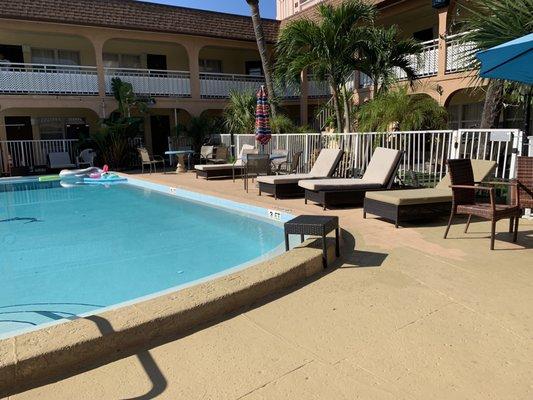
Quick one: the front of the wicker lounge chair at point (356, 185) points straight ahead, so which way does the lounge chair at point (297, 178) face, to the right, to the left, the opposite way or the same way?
the same way

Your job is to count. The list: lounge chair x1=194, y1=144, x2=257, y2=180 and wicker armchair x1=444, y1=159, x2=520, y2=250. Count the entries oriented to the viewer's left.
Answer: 1

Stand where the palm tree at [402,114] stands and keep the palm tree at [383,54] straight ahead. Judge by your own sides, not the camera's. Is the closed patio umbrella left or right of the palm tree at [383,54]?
left

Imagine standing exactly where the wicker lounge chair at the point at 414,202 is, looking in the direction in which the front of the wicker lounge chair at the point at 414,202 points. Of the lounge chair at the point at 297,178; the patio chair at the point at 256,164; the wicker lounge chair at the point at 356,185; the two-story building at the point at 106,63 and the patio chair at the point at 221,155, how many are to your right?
5

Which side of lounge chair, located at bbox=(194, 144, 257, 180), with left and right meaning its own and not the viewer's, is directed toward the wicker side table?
left

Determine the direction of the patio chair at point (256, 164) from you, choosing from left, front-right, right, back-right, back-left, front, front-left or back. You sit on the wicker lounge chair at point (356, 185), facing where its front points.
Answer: right

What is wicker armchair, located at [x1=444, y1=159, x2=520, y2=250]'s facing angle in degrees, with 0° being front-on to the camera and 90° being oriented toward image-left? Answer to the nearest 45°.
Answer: approximately 315°

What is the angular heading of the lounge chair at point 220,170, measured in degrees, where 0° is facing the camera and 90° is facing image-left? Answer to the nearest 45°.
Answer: approximately 90°

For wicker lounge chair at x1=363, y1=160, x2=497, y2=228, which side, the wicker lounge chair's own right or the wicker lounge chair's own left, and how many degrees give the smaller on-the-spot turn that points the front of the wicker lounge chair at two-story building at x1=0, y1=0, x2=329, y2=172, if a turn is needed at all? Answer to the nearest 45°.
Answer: approximately 90° to the wicker lounge chair's own right

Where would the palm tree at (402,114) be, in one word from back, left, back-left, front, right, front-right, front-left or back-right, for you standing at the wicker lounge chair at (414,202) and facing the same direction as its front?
back-right

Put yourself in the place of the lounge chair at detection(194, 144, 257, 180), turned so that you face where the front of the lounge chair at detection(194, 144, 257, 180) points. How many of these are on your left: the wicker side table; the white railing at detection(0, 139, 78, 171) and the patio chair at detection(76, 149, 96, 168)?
1

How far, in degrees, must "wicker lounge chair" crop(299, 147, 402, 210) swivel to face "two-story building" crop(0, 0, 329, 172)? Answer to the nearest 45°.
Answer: approximately 90° to its right
